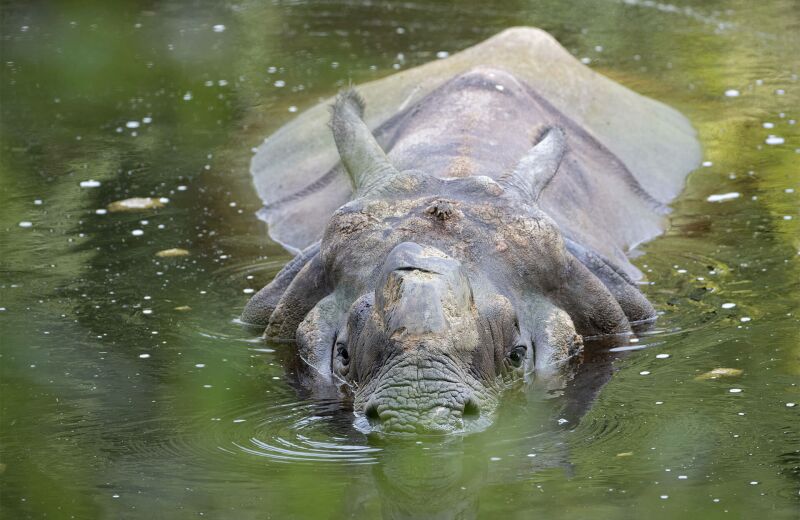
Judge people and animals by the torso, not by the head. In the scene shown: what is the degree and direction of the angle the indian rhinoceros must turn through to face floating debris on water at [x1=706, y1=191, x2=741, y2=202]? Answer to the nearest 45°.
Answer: approximately 135° to its left

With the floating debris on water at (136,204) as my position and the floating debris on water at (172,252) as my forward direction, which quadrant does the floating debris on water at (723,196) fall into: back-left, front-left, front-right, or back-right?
front-left

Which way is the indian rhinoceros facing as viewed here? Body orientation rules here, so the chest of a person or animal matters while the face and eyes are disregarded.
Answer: toward the camera

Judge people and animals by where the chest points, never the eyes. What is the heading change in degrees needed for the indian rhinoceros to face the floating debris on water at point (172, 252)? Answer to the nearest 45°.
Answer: approximately 135° to its right

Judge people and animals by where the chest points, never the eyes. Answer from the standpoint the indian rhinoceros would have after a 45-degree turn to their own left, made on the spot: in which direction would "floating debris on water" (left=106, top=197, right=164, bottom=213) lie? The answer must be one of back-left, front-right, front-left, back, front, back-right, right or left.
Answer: back
